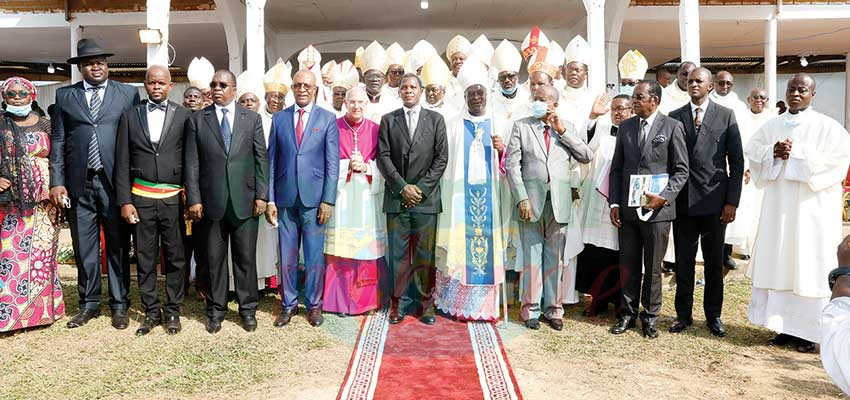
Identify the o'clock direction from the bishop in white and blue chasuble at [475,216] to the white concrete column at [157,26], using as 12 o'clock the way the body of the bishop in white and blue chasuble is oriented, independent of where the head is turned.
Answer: The white concrete column is roughly at 4 o'clock from the bishop in white and blue chasuble.

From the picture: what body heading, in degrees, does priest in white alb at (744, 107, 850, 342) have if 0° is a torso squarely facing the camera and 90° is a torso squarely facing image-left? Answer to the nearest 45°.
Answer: approximately 45°

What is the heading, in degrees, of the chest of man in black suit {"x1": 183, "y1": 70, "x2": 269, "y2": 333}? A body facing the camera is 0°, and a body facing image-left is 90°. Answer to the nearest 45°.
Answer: approximately 0°

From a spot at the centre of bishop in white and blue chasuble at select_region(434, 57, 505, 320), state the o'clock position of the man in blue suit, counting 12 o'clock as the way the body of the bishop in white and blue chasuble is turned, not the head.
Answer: The man in blue suit is roughly at 3 o'clock from the bishop in white and blue chasuble.

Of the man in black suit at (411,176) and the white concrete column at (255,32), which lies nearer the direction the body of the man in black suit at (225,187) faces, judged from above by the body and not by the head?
the man in black suit

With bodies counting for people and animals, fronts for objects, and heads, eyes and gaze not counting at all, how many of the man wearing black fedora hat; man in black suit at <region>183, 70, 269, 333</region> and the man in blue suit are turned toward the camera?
3

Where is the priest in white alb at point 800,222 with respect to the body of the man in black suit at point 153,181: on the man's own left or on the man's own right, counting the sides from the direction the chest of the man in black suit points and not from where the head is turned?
on the man's own left

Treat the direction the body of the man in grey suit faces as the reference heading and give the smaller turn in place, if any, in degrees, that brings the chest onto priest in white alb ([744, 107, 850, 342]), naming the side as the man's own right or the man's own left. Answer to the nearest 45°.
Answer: approximately 90° to the man's own left

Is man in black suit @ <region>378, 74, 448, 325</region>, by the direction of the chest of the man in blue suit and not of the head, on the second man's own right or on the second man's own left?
on the second man's own left

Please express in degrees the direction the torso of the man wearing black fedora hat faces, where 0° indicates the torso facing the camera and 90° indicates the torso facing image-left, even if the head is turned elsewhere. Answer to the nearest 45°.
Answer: approximately 0°
